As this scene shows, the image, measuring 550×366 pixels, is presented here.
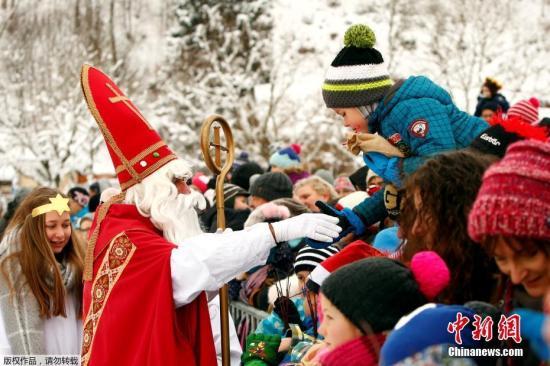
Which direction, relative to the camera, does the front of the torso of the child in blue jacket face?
to the viewer's left

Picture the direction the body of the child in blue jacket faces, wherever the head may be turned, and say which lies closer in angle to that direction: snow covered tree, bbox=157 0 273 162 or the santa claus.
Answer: the santa claus

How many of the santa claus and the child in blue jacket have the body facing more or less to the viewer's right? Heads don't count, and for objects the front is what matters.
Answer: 1

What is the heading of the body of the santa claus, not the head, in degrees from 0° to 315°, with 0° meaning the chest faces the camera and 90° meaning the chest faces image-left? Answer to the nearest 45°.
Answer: approximately 270°

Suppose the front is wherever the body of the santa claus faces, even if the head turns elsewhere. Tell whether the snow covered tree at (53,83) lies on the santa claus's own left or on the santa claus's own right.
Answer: on the santa claus's own left

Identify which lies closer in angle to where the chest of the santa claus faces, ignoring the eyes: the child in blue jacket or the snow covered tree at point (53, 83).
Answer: the child in blue jacket

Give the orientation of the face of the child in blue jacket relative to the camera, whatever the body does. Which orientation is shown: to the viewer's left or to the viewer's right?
to the viewer's left

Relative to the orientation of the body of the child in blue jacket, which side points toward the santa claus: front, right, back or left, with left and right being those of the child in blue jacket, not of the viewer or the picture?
front

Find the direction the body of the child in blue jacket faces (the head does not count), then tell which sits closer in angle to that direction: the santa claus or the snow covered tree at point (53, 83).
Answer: the santa claus

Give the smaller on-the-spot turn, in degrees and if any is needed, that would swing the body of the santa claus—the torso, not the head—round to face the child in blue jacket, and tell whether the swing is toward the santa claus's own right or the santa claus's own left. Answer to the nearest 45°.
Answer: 0° — they already face them

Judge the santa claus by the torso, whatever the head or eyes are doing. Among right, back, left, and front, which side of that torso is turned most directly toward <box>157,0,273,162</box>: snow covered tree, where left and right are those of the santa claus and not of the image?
left

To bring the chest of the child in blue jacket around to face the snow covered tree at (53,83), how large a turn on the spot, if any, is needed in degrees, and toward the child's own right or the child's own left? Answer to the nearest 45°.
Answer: approximately 45° to the child's own right

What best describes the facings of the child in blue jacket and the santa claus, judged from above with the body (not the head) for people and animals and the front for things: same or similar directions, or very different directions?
very different directions
